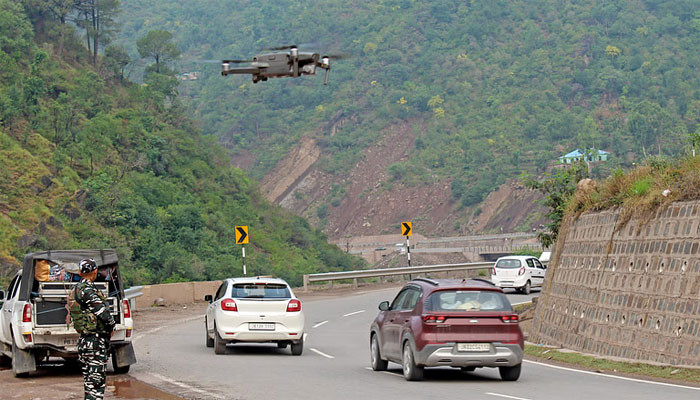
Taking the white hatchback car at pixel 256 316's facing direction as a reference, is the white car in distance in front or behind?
in front

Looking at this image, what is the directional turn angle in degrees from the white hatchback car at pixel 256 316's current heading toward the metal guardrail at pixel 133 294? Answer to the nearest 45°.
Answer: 0° — it already faces it

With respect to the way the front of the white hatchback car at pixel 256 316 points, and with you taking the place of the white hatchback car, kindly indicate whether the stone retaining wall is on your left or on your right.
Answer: on your right

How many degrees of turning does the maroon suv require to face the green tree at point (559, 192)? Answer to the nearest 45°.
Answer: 0° — it already faces it

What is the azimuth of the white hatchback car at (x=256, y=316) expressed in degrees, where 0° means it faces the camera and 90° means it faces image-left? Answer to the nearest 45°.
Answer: approximately 180°

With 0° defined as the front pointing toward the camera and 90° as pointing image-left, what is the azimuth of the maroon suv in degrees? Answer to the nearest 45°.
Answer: approximately 180°

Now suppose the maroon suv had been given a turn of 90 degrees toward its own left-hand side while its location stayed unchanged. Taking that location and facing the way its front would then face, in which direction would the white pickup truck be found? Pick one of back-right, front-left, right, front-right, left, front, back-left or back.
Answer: front

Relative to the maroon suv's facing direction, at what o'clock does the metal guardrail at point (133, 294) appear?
The metal guardrail is roughly at 11 o'clock from the maroon suv.

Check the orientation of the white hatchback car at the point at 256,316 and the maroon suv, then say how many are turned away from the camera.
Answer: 2

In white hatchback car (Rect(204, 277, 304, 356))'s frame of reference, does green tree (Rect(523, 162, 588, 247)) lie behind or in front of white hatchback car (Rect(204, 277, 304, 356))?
in front

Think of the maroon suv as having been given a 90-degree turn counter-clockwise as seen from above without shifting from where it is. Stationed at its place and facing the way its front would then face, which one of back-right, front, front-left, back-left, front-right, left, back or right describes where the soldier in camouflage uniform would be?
front-left

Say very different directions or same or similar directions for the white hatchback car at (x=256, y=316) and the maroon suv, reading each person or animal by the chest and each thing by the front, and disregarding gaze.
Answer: same or similar directions
